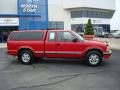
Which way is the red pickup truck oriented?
to the viewer's right
